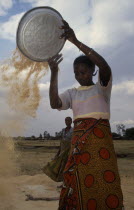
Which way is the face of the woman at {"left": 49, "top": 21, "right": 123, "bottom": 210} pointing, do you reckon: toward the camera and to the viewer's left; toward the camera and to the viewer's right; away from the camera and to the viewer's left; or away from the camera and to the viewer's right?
toward the camera and to the viewer's left
